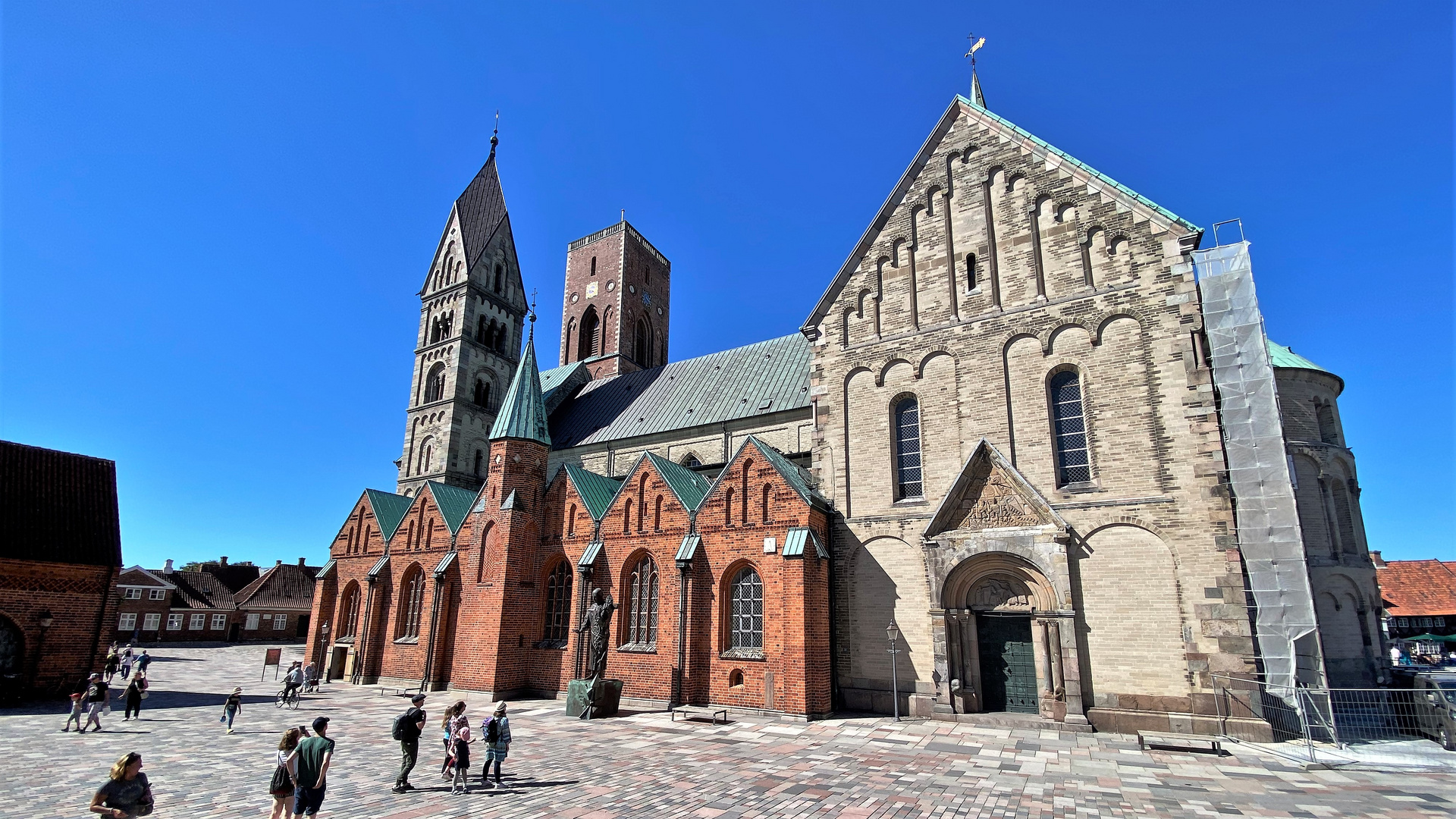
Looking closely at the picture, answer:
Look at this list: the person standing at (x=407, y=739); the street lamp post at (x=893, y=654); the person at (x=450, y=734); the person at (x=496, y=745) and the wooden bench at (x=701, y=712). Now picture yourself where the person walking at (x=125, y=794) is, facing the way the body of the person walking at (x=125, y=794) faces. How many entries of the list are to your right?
0

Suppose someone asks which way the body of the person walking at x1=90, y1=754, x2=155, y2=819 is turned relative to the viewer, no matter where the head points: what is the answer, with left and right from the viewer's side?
facing the viewer and to the right of the viewer

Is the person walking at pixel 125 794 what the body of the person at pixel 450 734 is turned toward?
no

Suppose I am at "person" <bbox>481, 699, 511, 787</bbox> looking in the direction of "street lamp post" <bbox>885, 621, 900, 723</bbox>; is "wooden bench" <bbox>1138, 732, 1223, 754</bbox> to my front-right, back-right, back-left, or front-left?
front-right

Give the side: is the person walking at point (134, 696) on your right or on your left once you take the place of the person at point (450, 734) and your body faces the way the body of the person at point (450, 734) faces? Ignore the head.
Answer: on your left

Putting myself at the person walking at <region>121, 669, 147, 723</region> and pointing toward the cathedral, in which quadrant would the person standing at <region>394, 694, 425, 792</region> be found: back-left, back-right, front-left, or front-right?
front-right

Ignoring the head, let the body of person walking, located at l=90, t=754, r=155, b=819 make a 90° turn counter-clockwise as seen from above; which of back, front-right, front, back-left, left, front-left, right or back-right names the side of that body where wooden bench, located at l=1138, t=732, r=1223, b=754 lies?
front-right

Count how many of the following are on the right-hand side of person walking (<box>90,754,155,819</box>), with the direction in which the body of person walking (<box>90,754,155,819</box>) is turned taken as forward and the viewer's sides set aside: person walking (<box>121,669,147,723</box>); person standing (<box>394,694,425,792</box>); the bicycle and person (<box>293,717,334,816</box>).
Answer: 0

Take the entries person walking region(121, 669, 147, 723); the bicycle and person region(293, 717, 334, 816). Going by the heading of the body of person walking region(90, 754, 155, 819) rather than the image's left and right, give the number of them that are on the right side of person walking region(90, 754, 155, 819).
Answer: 0
